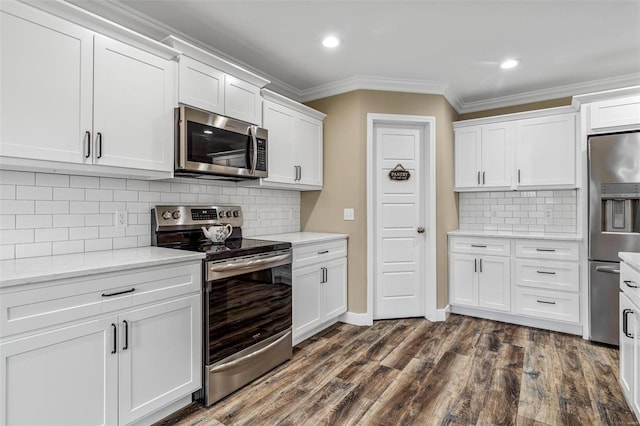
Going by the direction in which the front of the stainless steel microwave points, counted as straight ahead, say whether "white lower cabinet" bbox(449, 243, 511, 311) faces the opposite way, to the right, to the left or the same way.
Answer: to the right

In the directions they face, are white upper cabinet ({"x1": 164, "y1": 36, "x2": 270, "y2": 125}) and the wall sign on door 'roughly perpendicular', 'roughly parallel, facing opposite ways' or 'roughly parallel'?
roughly perpendicular

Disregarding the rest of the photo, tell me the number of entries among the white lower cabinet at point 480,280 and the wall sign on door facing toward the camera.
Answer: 2

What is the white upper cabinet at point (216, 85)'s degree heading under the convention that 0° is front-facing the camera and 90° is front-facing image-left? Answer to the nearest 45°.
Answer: approximately 315°

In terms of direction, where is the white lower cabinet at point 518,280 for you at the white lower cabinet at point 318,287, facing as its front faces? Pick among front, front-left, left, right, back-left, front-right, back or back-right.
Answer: front-left

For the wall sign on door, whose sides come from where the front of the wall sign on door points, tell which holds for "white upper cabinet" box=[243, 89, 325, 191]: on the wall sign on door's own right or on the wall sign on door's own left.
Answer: on the wall sign on door's own right

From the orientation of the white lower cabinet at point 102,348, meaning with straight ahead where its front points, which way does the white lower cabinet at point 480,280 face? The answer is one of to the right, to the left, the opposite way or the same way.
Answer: to the right
